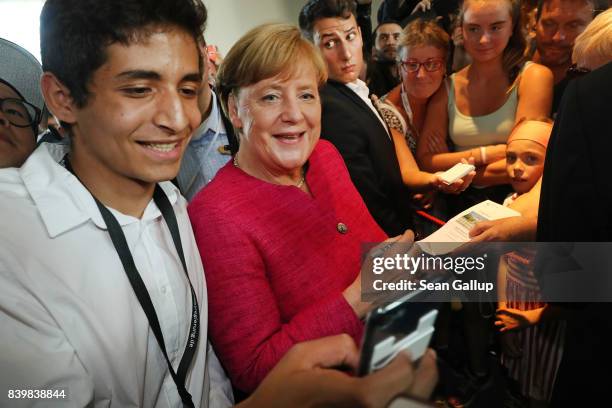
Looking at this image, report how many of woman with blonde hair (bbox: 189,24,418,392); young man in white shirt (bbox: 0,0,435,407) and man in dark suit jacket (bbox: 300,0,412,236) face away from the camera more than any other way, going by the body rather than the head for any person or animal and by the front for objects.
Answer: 0

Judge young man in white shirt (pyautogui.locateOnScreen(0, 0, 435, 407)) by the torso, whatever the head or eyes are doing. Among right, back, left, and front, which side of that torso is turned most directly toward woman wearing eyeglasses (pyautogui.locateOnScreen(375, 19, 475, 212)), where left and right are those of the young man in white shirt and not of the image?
left

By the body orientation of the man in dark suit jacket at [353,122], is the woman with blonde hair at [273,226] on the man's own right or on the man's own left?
on the man's own right

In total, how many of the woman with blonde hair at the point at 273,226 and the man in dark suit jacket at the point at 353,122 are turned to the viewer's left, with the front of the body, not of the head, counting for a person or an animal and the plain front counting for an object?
0

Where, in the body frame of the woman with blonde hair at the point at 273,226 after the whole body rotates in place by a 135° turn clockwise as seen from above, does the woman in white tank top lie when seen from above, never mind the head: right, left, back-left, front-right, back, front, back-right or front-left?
back-right

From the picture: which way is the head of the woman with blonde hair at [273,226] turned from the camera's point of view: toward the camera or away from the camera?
toward the camera

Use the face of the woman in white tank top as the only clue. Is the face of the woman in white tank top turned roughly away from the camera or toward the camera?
toward the camera

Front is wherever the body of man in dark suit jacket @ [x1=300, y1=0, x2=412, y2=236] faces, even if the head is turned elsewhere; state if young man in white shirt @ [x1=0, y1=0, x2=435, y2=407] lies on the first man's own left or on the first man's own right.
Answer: on the first man's own right

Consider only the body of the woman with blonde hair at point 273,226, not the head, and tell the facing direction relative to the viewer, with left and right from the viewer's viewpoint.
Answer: facing the viewer and to the right of the viewer

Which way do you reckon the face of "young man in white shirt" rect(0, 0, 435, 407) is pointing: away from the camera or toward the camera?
toward the camera
